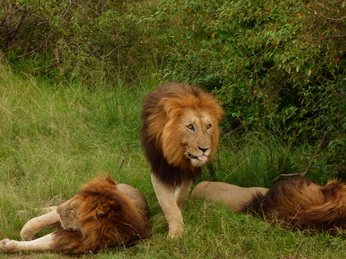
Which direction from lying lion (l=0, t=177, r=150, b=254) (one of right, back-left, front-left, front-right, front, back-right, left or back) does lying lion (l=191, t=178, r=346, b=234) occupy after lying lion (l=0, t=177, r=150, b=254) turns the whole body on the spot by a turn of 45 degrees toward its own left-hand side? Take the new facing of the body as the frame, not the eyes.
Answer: left

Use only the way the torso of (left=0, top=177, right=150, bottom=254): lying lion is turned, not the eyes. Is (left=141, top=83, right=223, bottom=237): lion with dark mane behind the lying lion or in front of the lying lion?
behind

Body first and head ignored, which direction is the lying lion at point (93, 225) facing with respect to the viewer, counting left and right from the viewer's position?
facing the viewer and to the left of the viewer
